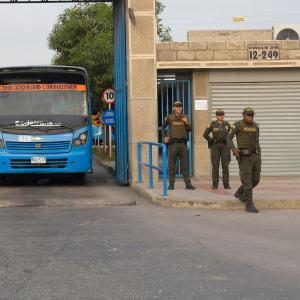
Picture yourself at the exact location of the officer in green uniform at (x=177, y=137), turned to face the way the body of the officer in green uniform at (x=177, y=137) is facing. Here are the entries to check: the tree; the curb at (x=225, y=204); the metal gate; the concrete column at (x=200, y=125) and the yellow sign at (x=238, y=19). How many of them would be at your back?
4

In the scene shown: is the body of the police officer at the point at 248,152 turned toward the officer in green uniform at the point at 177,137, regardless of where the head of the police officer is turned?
no

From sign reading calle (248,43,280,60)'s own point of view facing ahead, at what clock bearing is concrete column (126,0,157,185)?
The concrete column is roughly at 2 o'clock from the sign reading calle.

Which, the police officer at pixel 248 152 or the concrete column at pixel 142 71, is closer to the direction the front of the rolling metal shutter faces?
the police officer

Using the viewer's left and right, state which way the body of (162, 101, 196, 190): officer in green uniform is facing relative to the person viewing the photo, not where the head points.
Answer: facing the viewer

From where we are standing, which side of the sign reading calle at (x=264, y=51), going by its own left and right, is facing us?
front

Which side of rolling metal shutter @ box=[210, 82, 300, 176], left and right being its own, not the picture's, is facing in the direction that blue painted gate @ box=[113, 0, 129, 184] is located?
right

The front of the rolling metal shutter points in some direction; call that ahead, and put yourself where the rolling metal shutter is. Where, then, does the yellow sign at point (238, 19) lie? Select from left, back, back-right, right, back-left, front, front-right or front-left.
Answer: back

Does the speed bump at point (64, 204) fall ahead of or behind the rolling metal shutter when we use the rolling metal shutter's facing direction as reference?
ahead

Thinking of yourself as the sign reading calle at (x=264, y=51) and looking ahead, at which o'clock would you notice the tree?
The tree is roughly at 5 o'clock from the sign reading calle.

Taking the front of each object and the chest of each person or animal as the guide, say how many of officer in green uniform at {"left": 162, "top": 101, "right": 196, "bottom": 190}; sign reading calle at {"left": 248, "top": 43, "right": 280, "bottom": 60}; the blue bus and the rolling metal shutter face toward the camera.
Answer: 4

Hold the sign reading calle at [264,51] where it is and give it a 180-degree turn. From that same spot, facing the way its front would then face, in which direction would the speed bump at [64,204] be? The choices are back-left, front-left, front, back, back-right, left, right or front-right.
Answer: back-left

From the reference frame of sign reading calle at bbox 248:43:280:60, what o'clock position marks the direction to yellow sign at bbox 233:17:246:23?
The yellow sign is roughly at 6 o'clock from the sign reading calle.

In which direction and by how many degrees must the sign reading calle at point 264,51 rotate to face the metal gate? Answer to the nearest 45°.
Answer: approximately 90° to its right

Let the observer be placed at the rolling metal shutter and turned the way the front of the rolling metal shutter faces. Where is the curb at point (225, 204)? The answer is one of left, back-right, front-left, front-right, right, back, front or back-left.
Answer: front

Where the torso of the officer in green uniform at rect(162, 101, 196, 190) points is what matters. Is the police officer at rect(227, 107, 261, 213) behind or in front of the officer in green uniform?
in front

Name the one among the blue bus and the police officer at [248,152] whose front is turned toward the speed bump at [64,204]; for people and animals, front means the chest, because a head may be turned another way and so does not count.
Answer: the blue bus

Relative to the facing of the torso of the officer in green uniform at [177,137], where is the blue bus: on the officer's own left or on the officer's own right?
on the officer's own right
